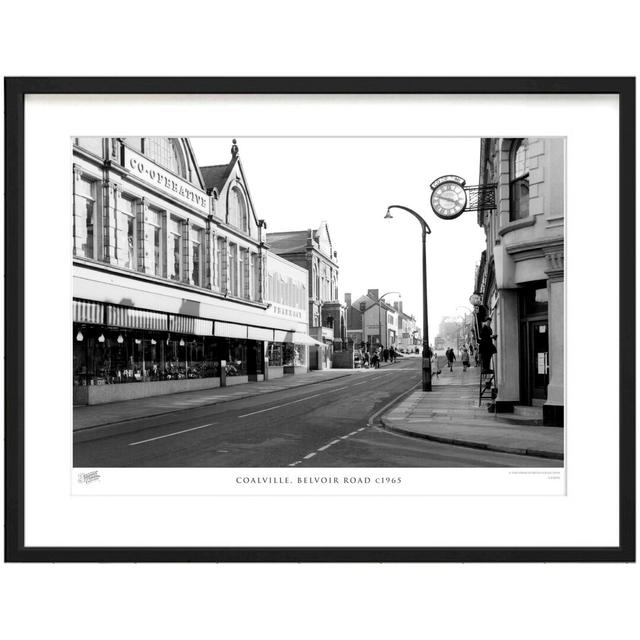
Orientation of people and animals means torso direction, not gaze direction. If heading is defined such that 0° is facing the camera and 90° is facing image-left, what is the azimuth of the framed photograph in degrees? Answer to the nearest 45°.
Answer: approximately 0°
